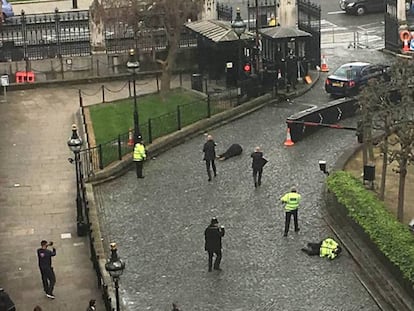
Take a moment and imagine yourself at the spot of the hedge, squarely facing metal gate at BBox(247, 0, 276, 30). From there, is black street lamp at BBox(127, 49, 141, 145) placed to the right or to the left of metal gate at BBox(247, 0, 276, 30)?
left

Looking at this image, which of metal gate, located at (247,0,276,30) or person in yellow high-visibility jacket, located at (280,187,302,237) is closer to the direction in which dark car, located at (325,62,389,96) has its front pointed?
the metal gate
